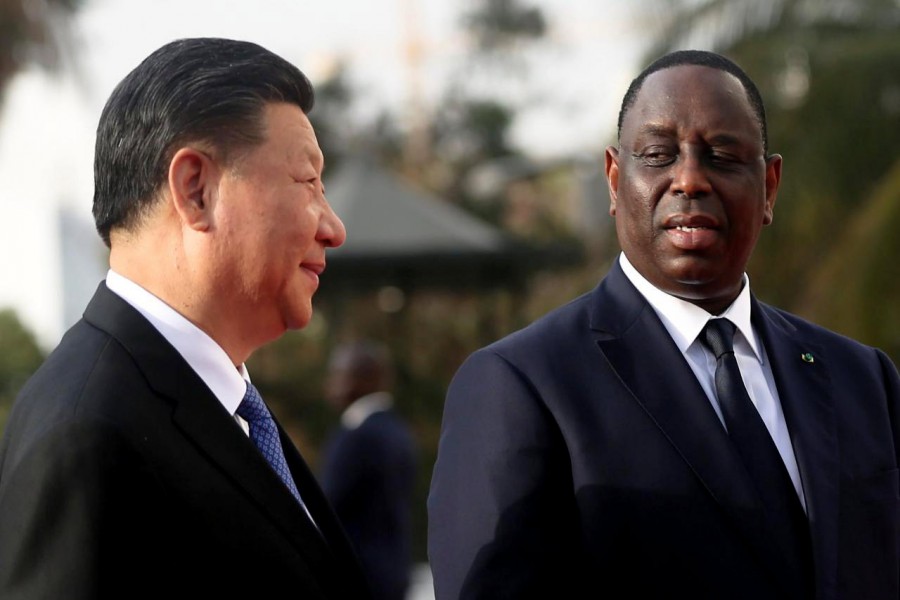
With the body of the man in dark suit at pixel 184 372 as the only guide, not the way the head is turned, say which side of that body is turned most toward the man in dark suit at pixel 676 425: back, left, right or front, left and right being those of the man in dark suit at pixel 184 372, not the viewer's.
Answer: front

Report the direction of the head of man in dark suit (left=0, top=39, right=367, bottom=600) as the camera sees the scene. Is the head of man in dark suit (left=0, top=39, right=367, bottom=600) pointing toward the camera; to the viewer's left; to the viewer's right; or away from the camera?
to the viewer's right

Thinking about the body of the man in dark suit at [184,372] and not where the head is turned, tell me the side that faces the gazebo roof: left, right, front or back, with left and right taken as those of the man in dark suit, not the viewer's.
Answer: left

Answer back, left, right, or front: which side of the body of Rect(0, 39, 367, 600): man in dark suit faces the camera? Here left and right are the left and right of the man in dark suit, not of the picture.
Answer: right

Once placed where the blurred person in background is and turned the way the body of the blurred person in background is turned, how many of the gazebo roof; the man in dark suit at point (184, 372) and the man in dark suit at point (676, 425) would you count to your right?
1

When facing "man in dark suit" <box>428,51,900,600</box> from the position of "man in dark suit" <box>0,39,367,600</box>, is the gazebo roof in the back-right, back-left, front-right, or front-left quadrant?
front-left

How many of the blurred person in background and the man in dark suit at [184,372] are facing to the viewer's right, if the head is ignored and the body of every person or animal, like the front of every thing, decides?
1

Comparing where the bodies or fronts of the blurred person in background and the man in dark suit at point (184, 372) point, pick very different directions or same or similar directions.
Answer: very different directions

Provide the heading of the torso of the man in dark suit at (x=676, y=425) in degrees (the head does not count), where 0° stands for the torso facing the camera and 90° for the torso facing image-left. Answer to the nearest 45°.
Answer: approximately 315°
